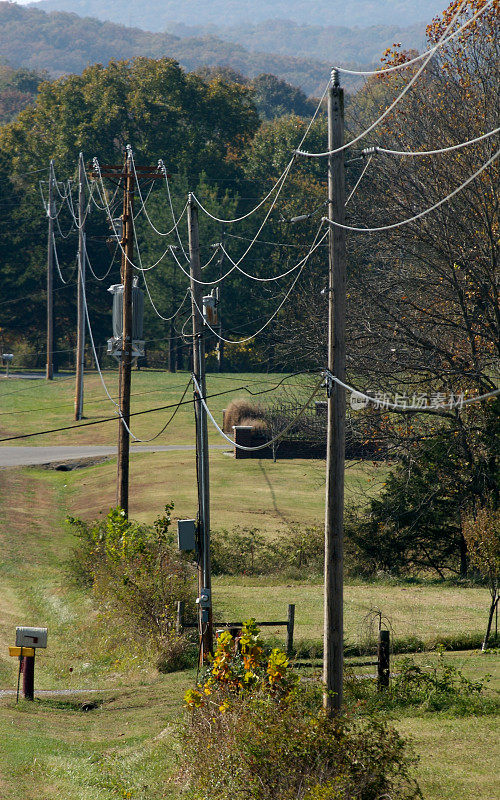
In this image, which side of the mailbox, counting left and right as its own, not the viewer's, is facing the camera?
left

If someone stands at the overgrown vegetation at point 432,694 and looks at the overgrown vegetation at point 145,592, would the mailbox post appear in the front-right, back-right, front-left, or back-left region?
front-left
